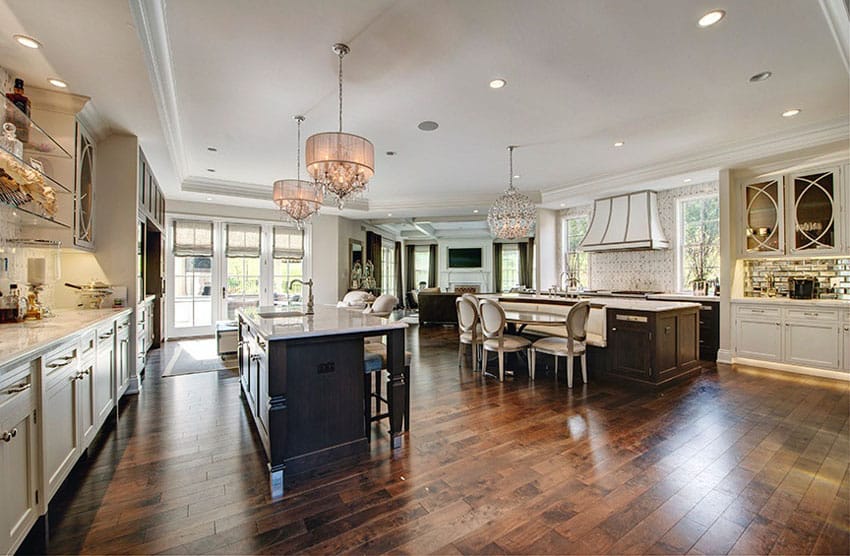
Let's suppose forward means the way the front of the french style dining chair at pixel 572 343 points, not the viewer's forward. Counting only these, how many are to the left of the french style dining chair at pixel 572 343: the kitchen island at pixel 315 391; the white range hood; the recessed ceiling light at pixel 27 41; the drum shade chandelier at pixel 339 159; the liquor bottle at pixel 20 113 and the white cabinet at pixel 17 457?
5

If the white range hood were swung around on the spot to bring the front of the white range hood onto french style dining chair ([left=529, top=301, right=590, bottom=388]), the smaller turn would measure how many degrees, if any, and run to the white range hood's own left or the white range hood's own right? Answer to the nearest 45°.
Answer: approximately 45° to the white range hood's own left

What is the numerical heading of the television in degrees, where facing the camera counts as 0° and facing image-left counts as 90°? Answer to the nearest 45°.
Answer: approximately 0°

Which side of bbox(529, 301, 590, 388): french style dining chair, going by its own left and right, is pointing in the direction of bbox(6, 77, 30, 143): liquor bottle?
left

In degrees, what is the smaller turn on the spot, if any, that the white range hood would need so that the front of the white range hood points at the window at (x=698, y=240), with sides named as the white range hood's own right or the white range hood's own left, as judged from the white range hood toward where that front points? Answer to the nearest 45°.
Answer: approximately 135° to the white range hood's own left

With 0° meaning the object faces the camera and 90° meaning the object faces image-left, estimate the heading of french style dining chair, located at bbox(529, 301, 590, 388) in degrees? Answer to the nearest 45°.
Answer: approximately 135°

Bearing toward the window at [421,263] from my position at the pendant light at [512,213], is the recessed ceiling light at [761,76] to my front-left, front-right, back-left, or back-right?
back-right

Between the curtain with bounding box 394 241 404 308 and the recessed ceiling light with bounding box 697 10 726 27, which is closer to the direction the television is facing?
the recessed ceiling light

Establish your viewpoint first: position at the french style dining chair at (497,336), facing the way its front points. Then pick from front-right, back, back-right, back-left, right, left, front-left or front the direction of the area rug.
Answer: back-left

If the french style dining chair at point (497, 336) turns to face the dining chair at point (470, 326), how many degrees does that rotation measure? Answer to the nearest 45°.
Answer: approximately 90° to its left

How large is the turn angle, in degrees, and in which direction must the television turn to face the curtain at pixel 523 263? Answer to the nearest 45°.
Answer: approximately 90° to its left

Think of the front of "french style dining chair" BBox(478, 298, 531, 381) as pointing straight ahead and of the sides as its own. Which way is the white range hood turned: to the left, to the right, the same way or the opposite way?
the opposite way

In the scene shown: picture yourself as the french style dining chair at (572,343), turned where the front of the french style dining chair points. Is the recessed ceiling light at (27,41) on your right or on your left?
on your left
